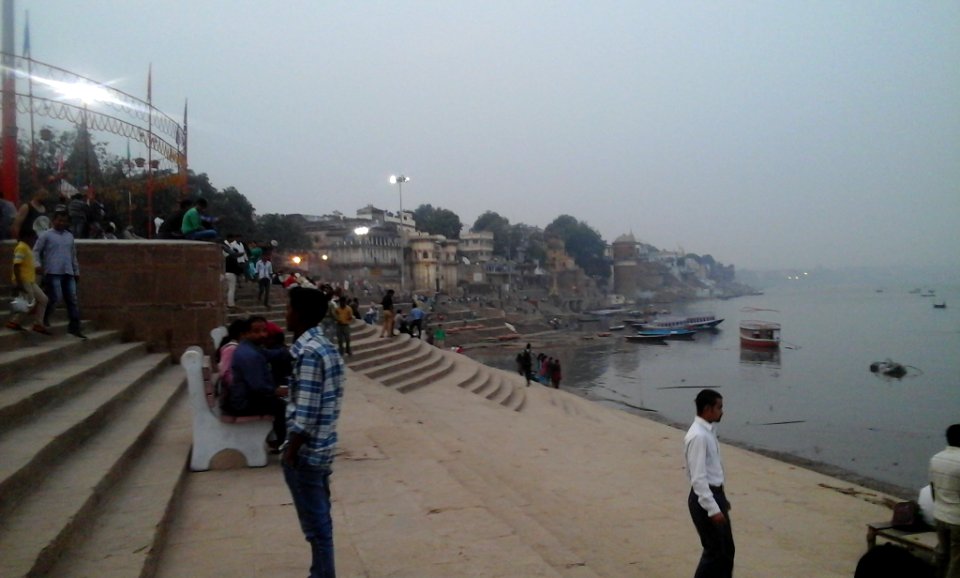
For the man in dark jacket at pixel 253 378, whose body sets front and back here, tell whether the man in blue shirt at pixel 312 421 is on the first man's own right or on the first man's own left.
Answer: on the first man's own right

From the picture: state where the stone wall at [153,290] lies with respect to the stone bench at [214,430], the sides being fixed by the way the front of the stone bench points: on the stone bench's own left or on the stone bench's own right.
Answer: on the stone bench's own left

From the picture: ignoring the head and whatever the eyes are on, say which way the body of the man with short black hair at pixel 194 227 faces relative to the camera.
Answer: to the viewer's right

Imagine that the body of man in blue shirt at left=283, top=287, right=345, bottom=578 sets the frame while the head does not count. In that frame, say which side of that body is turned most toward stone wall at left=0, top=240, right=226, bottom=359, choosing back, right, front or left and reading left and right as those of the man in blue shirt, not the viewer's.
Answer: right

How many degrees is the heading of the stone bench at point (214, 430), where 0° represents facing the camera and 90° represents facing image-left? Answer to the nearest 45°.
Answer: approximately 270°

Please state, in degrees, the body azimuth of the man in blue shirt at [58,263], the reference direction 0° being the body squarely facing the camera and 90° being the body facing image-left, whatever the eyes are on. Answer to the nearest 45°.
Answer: approximately 315°
